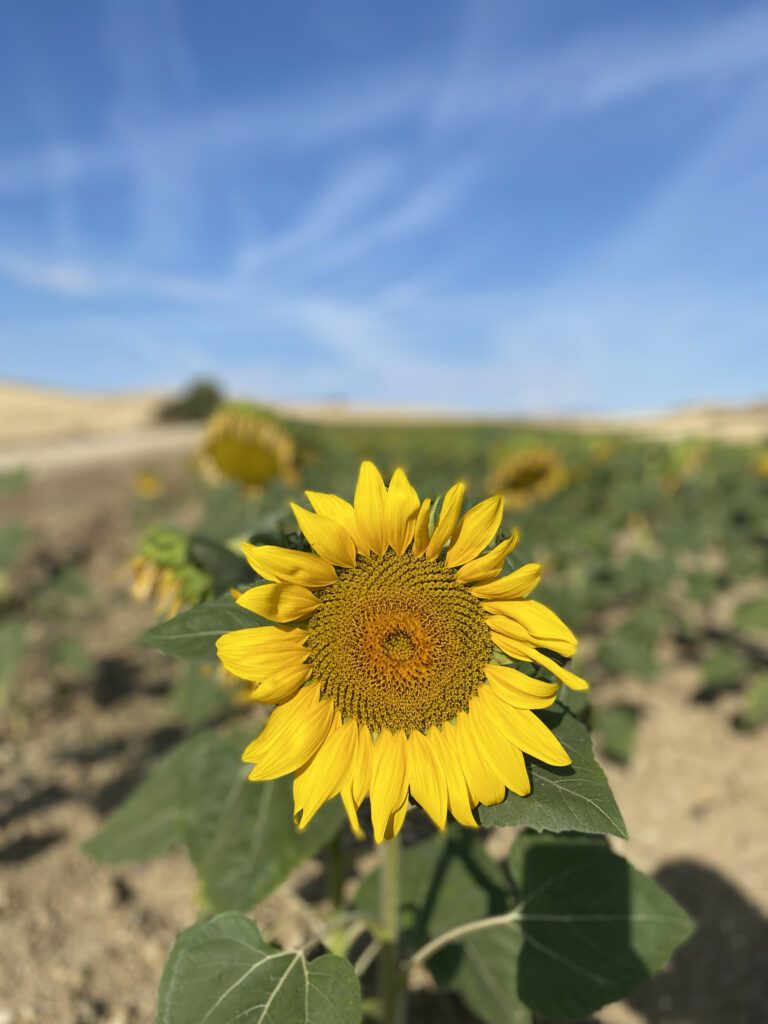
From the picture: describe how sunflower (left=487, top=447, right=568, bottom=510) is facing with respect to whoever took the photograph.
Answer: facing the viewer

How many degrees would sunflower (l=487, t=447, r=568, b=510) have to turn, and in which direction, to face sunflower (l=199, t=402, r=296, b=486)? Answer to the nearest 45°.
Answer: approximately 45° to its right

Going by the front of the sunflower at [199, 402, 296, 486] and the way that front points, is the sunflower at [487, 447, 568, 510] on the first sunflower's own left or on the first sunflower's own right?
on the first sunflower's own left

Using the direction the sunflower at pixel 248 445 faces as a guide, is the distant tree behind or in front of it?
behind

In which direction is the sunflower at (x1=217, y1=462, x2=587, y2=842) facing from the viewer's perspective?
toward the camera

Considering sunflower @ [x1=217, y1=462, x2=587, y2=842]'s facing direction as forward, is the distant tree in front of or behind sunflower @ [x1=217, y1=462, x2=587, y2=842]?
behind

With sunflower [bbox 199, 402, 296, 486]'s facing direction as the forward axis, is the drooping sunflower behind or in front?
in front

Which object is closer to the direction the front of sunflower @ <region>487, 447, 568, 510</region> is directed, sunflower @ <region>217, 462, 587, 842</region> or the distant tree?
the sunflower

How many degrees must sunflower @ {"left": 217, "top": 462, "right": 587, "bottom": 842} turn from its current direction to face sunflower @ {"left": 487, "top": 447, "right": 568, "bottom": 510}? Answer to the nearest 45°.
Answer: approximately 180°

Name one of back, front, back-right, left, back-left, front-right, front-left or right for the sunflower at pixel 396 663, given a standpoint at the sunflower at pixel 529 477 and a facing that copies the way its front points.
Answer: front

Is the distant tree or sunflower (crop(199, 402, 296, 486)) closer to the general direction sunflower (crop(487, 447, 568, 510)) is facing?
the sunflower

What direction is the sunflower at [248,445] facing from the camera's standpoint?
toward the camera

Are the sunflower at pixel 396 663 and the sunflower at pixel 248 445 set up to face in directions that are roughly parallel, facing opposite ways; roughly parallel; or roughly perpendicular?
roughly parallel
